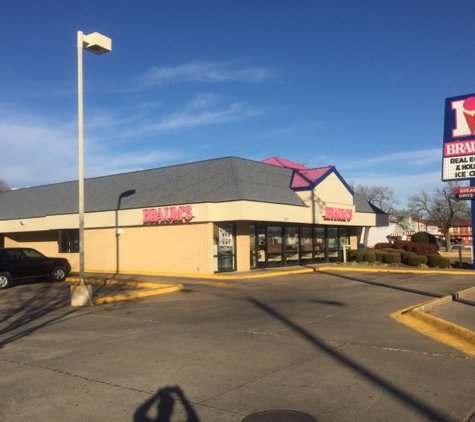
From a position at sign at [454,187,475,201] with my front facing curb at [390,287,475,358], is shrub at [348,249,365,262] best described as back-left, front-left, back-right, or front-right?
back-right

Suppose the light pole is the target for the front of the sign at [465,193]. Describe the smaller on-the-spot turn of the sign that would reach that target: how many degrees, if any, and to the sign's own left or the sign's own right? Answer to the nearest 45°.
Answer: approximately 45° to the sign's own right

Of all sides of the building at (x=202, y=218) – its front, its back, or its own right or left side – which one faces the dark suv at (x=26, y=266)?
right

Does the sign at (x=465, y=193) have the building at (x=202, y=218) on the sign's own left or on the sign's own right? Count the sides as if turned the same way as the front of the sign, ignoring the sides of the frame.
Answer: on the sign's own right

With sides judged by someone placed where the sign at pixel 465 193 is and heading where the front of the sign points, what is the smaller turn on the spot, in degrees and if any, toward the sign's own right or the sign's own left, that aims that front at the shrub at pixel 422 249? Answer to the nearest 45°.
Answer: approximately 135° to the sign's own right

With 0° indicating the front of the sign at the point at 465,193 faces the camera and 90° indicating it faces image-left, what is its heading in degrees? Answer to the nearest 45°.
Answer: approximately 0°

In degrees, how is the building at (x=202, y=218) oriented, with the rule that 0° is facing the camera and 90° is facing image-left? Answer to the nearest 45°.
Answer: approximately 315°

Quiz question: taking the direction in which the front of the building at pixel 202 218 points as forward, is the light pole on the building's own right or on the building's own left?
on the building's own right
